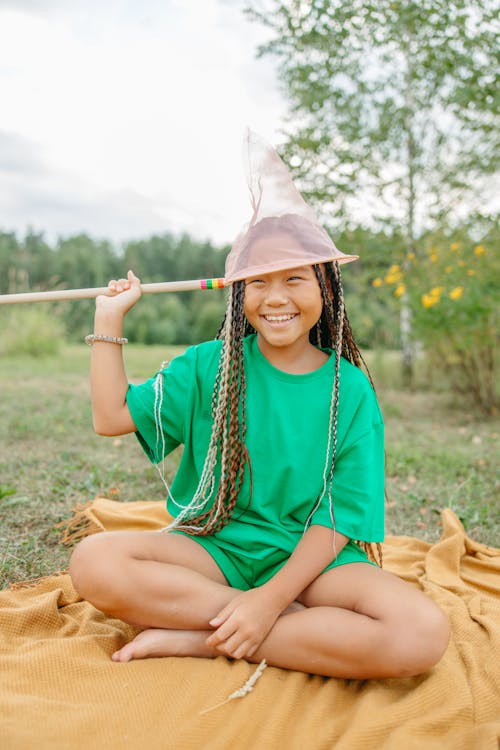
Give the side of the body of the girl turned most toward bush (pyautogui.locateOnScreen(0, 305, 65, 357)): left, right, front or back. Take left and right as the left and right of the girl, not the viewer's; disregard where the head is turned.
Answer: back

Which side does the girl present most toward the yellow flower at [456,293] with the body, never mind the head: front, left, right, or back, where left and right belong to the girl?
back

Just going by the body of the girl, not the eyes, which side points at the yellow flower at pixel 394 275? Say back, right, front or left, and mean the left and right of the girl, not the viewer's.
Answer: back

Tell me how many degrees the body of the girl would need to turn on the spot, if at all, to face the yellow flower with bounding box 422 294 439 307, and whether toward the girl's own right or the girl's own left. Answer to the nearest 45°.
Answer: approximately 180°

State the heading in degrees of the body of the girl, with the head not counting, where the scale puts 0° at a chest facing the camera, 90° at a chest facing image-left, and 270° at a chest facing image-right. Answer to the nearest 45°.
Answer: approximately 0°

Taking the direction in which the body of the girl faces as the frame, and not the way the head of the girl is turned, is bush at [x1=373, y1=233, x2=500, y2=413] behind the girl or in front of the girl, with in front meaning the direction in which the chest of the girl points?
behind

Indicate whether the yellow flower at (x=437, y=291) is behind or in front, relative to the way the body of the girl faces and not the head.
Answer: behind
